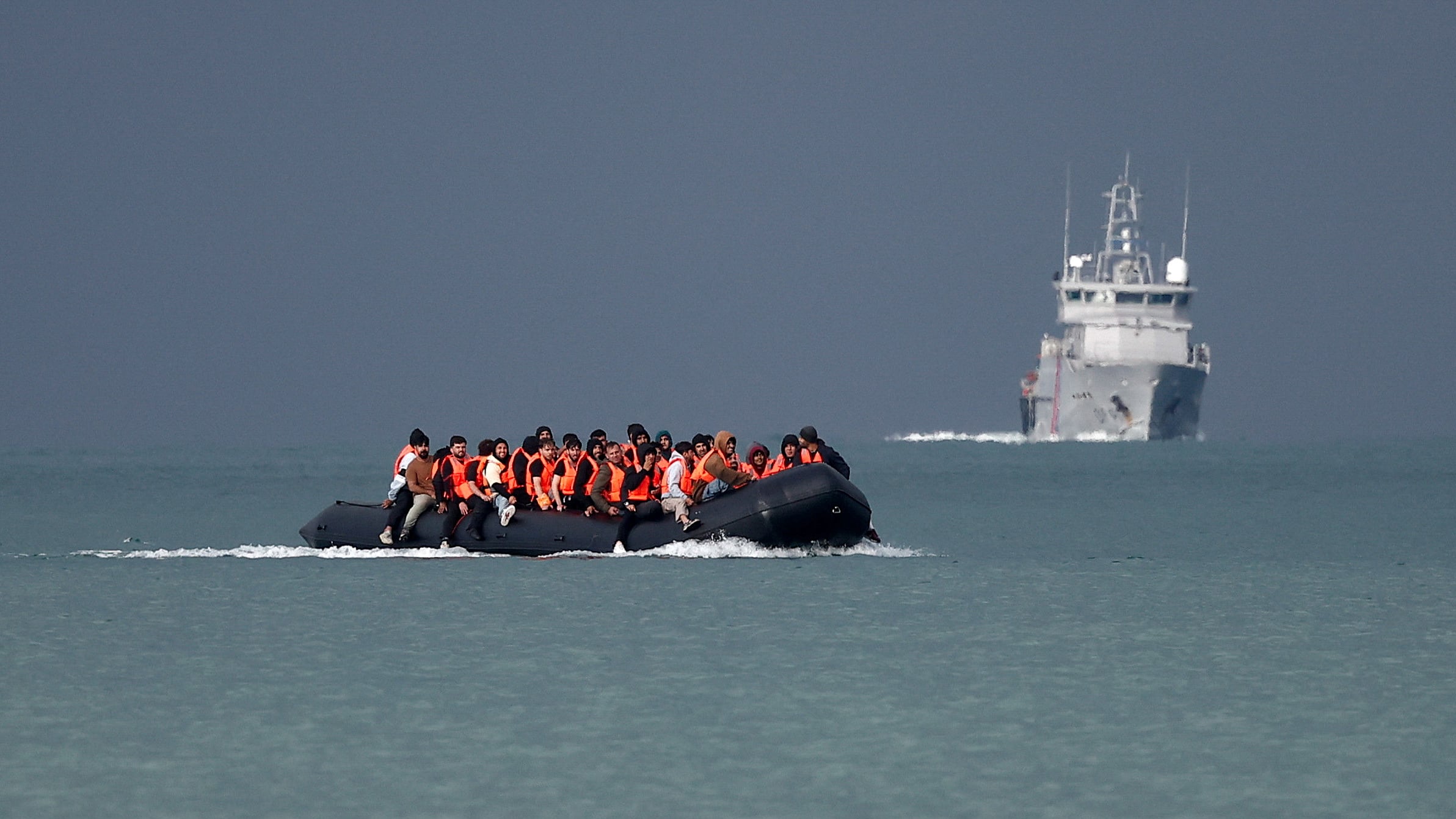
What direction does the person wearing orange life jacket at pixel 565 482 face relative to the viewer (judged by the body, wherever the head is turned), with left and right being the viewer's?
facing the viewer and to the right of the viewer

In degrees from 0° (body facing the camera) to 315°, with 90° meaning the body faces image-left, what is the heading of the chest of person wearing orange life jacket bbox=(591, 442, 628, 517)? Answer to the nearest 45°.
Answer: approximately 315°

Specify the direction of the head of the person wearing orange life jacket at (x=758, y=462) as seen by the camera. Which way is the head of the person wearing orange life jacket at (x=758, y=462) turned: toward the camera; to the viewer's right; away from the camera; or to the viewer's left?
toward the camera

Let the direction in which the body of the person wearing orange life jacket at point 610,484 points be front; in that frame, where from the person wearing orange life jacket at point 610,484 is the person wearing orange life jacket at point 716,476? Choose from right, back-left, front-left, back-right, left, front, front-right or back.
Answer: front-left

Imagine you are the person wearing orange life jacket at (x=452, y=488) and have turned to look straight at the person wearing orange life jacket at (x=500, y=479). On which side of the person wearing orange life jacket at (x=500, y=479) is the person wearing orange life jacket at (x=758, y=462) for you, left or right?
left
